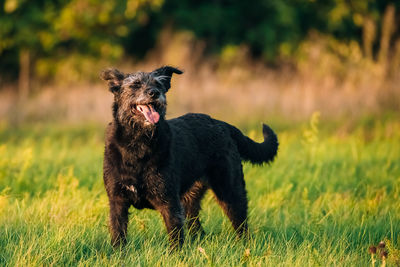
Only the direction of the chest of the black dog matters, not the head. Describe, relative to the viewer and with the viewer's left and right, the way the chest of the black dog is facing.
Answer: facing the viewer and to the left of the viewer
